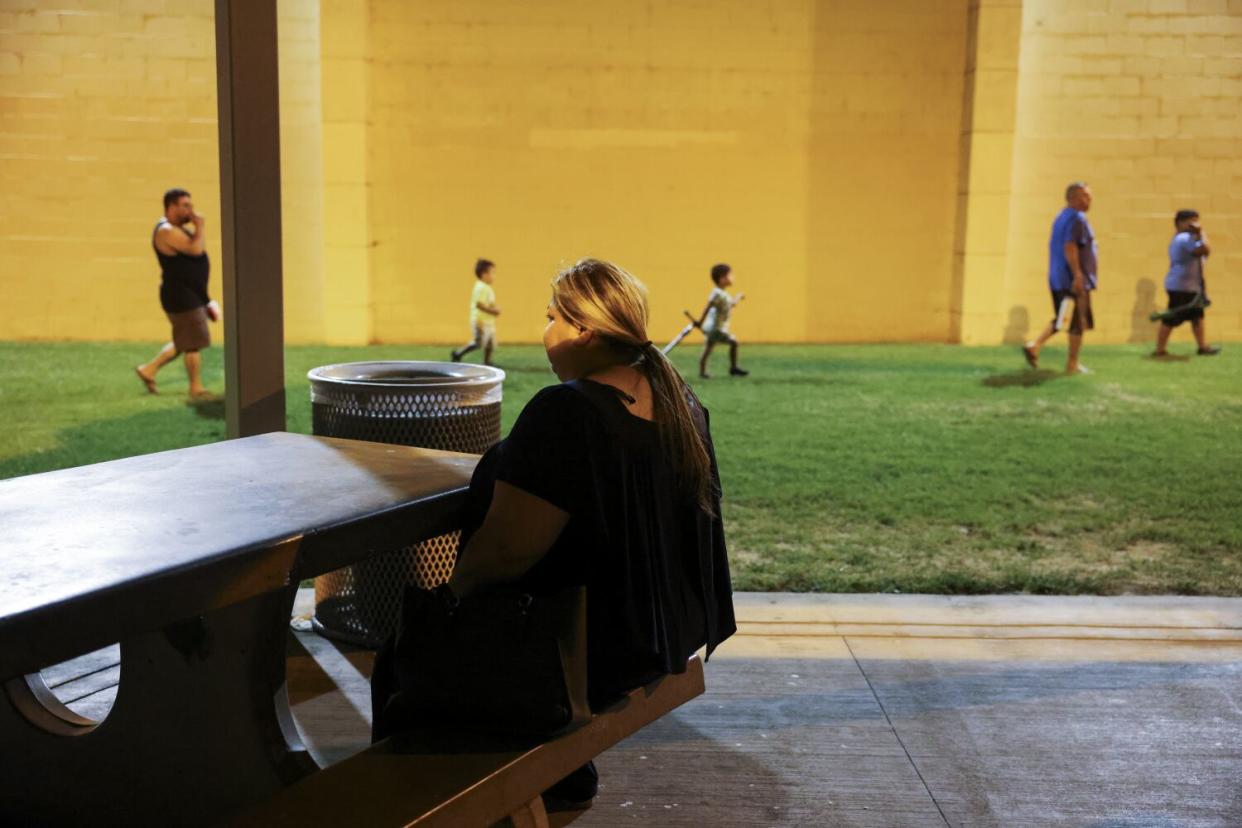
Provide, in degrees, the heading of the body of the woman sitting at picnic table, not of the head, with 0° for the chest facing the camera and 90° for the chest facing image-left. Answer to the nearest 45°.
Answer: approximately 135°

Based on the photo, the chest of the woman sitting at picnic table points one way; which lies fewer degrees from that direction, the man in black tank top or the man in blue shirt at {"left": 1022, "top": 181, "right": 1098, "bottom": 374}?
the man in black tank top
